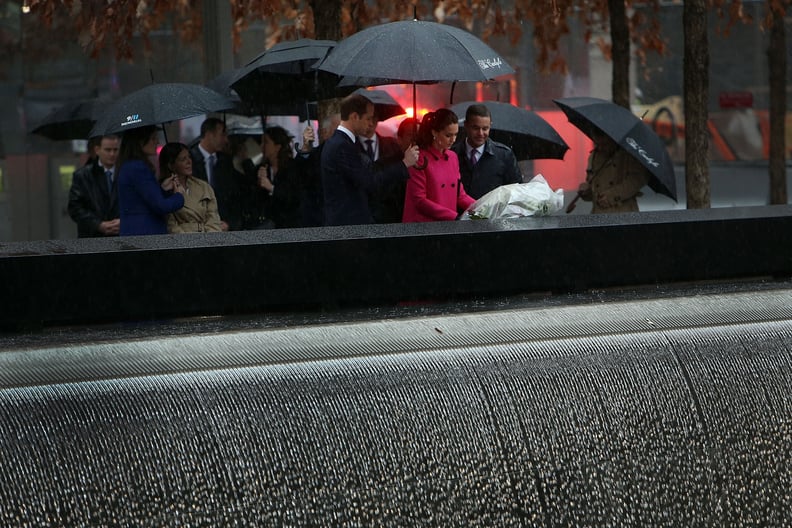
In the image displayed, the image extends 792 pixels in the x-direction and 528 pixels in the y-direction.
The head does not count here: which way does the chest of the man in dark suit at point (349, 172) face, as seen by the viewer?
to the viewer's right

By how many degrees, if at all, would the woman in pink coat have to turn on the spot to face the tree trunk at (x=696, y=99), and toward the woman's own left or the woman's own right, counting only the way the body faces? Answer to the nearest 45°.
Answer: approximately 90° to the woman's own left

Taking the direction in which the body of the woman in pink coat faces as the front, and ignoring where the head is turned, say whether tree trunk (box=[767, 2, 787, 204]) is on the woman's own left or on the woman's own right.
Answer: on the woman's own left

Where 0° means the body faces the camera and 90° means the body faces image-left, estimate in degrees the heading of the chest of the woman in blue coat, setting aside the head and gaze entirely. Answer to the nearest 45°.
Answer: approximately 270°

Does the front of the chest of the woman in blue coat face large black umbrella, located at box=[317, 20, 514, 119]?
yes

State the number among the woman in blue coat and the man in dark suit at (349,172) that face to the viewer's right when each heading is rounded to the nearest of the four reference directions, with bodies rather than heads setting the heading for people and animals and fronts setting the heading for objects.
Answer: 2

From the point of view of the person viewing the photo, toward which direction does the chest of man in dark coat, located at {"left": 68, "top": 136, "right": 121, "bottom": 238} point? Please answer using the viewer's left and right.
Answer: facing the viewer and to the right of the viewer

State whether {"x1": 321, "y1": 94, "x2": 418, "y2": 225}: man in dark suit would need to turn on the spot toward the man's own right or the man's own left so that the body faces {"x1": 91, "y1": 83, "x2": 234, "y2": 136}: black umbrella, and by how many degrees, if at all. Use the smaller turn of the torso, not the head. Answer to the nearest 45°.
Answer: approximately 135° to the man's own left

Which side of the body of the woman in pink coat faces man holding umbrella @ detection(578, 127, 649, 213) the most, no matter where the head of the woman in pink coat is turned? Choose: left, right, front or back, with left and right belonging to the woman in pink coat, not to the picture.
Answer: left

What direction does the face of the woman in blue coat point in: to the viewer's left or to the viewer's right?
to the viewer's right

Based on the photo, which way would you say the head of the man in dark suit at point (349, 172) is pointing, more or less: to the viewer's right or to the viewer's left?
to the viewer's right
